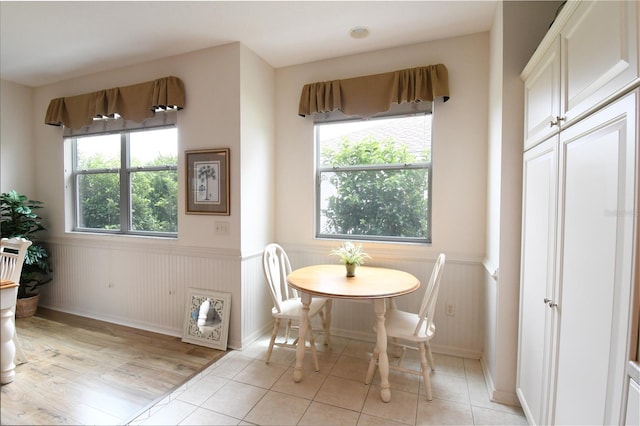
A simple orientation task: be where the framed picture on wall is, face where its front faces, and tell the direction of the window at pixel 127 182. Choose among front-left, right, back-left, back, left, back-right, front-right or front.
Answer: right

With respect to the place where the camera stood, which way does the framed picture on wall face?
facing the viewer and to the left of the viewer

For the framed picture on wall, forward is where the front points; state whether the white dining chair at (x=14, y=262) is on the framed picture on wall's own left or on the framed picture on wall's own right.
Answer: on the framed picture on wall's own right

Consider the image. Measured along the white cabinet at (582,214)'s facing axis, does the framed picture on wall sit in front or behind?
in front

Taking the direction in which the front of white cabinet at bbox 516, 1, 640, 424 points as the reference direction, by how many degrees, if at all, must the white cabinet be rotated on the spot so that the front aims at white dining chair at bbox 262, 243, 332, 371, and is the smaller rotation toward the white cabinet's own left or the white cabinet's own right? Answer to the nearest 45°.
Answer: approximately 45° to the white cabinet's own right

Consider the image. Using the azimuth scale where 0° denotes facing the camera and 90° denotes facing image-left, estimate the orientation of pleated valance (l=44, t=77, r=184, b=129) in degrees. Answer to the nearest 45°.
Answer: approximately 45°

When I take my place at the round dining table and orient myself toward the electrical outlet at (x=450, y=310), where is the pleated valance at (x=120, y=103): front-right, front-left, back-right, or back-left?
back-left

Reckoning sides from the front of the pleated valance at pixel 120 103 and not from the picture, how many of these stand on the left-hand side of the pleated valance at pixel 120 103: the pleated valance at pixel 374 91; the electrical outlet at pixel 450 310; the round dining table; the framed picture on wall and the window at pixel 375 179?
5

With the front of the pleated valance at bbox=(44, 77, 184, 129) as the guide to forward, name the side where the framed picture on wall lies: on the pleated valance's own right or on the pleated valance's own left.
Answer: on the pleated valance's own left

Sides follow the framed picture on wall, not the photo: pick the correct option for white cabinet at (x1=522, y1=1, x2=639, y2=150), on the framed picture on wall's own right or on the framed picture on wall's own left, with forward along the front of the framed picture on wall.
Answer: on the framed picture on wall's own left

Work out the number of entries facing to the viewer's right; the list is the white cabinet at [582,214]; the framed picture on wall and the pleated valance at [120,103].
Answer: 0

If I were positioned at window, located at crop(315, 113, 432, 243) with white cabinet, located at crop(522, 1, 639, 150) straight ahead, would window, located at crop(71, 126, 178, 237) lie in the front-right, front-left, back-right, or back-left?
back-right

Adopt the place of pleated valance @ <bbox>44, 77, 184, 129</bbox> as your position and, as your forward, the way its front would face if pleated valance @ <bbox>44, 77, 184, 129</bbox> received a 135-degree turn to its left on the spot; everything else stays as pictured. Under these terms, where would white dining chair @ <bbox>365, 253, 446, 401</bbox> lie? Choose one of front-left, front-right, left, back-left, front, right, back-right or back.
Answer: front-right

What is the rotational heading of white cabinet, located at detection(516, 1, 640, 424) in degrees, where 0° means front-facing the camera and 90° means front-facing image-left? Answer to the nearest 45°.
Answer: approximately 45°

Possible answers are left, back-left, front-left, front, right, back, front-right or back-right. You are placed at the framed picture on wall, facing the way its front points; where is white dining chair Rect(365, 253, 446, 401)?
left
